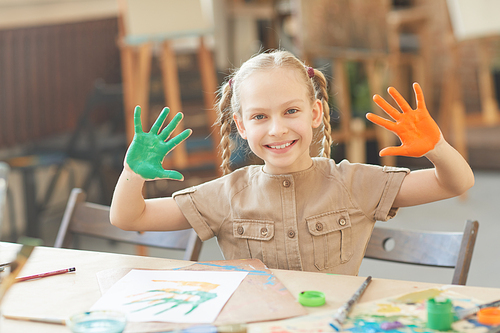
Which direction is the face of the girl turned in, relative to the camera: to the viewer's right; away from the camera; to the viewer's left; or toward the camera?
toward the camera

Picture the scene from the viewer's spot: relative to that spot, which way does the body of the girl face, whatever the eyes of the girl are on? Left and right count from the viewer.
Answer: facing the viewer
